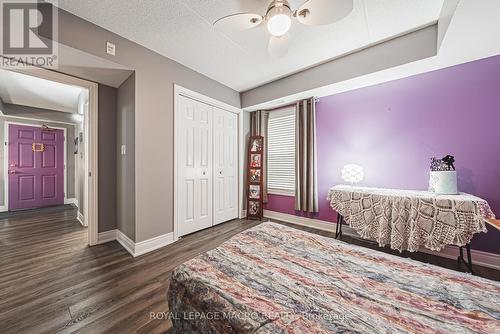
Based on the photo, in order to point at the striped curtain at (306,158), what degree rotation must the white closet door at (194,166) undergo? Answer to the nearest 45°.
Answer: approximately 45° to its left

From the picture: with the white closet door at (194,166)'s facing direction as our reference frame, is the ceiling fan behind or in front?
in front

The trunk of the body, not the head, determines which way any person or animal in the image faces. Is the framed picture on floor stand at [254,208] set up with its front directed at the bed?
yes

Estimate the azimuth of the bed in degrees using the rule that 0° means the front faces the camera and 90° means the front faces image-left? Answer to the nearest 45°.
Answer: approximately 135°

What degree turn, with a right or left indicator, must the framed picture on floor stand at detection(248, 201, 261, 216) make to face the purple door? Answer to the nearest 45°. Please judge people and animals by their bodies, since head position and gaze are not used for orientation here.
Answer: approximately 90° to its right

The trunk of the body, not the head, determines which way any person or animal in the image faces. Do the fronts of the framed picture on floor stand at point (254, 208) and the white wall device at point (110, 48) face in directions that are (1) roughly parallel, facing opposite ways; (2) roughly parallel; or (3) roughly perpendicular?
roughly perpendicular

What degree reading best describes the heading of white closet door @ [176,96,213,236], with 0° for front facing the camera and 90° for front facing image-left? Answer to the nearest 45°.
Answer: approximately 315°

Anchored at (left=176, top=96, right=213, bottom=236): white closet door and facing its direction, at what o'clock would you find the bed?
The bed is roughly at 1 o'clock from the white closet door.

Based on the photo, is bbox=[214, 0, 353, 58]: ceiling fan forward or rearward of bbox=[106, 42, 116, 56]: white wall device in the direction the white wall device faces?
forward

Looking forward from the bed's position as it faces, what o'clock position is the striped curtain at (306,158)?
The striped curtain is roughly at 1 o'clock from the bed.

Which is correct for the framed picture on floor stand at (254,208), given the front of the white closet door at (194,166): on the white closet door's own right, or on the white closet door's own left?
on the white closet door's own left

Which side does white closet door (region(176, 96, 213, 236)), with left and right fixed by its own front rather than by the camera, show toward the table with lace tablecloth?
front

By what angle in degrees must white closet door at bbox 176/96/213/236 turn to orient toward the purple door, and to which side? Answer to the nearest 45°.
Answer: approximately 180°

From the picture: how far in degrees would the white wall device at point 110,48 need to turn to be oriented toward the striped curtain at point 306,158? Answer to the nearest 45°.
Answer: approximately 45° to its left

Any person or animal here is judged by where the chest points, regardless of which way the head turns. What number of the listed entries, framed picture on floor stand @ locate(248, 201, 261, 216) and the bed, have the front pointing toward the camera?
1

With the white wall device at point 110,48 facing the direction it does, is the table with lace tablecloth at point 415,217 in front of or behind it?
in front
